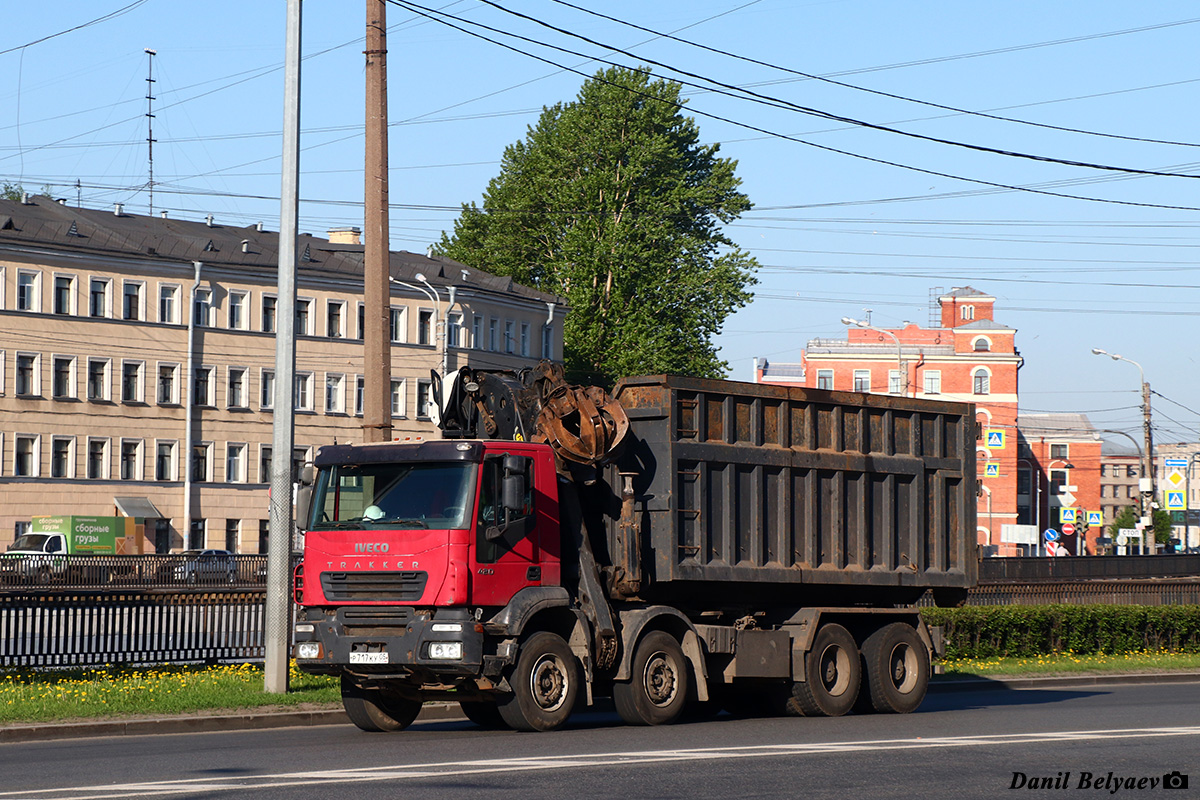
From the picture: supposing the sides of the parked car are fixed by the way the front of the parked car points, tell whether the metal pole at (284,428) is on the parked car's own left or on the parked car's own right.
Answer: on the parked car's own left

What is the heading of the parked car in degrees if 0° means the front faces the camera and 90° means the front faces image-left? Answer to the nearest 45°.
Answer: approximately 45°

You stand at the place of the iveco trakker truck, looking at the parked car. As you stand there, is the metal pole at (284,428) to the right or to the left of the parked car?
left

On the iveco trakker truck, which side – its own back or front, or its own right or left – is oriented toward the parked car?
right

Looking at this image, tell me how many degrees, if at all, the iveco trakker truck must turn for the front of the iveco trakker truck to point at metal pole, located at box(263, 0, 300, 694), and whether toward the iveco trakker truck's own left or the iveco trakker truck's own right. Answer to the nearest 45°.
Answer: approximately 90° to the iveco trakker truck's own right

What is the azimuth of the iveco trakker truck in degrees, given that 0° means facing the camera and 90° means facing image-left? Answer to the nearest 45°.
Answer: approximately 45°

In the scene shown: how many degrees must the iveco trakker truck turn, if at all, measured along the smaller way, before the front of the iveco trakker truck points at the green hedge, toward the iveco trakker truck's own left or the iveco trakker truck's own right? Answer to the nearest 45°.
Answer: approximately 180°

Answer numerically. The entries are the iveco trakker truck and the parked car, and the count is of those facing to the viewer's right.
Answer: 0

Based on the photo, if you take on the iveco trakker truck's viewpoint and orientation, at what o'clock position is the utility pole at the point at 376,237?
The utility pole is roughly at 3 o'clock from the iveco trakker truck.

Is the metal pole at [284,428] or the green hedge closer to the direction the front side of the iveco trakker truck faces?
the metal pole
